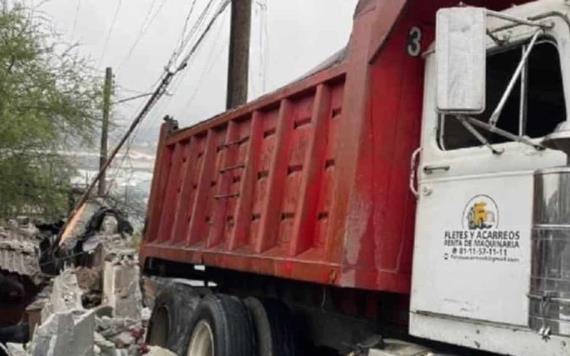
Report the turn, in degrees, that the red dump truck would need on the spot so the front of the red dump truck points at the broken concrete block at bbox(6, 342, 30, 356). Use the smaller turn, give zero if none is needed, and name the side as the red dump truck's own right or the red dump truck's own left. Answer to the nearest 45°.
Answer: approximately 180°

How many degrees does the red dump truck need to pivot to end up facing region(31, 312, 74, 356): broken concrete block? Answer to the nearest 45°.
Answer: approximately 180°

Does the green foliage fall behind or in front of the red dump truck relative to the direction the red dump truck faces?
behind

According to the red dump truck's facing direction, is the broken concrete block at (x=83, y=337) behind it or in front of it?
behind

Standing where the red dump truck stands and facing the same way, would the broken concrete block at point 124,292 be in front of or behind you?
behind

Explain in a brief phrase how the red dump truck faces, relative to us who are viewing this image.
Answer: facing the viewer and to the right of the viewer
